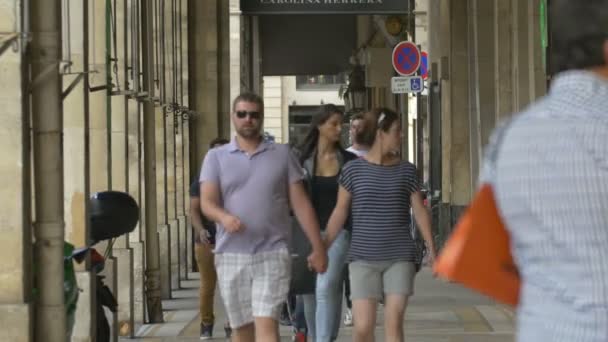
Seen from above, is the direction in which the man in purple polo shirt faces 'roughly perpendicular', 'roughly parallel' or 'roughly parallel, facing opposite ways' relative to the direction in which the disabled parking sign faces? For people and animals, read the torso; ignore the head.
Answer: roughly parallel

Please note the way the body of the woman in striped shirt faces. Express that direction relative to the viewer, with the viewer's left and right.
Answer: facing the viewer

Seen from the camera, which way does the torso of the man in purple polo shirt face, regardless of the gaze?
toward the camera

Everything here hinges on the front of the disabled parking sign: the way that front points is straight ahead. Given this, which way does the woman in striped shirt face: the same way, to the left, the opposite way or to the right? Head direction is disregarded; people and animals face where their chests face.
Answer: the same way

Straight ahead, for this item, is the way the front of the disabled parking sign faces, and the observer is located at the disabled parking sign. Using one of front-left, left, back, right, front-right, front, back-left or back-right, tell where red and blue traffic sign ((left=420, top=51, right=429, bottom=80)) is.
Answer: back

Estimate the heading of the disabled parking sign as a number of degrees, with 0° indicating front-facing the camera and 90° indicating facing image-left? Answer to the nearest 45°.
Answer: approximately 0°

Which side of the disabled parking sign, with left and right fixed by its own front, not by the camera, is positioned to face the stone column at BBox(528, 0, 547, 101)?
front

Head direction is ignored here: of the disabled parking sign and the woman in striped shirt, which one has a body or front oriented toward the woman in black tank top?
the disabled parking sign

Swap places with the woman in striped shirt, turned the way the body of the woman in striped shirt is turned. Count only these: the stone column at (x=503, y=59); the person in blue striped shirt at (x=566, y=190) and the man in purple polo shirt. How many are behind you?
1

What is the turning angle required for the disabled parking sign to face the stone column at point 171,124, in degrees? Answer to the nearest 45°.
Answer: approximately 90° to its right

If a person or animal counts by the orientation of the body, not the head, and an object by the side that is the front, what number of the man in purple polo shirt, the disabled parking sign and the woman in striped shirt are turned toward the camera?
3

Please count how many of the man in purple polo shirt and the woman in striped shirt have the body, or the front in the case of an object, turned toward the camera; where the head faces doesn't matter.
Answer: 2

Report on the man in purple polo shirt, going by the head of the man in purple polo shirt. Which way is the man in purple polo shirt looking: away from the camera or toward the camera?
toward the camera
